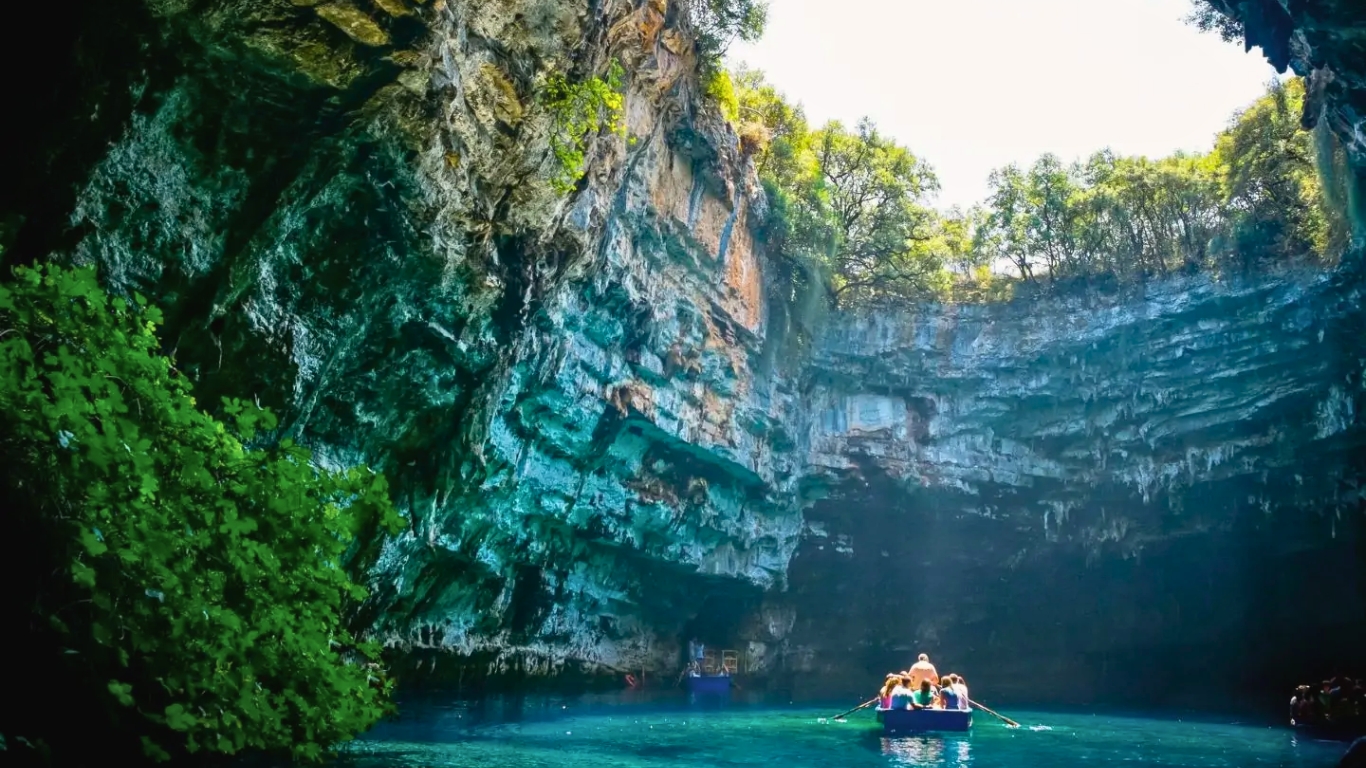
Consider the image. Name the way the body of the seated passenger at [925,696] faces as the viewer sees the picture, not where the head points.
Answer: away from the camera

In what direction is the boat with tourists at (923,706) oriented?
away from the camera

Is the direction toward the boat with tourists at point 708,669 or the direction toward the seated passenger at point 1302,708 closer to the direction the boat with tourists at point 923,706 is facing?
the boat with tourists

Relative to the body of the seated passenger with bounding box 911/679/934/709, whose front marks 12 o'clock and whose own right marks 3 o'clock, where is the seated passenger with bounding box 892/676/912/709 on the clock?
the seated passenger with bounding box 892/676/912/709 is roughly at 8 o'clock from the seated passenger with bounding box 911/679/934/709.

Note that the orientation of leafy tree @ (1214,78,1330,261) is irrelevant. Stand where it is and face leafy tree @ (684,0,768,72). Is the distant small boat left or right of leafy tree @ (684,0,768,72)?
right

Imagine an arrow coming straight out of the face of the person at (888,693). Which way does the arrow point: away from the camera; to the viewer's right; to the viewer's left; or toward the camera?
away from the camera
